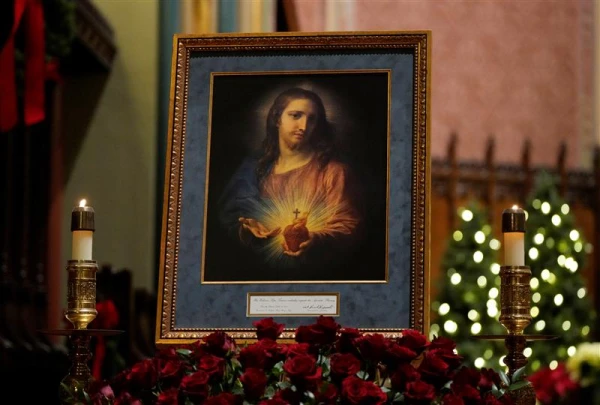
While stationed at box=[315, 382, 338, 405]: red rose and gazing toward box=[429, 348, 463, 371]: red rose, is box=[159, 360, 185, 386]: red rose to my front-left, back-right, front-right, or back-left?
back-left

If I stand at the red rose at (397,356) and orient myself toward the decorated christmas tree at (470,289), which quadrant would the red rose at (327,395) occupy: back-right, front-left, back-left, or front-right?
back-left

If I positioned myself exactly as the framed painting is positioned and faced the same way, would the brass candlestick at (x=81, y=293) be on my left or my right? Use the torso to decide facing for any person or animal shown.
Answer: on my right

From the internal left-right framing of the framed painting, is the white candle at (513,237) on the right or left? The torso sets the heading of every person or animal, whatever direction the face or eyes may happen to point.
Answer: on its left

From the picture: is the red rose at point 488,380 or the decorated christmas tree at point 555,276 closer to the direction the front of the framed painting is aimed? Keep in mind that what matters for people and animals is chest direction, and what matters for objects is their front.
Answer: the red rose

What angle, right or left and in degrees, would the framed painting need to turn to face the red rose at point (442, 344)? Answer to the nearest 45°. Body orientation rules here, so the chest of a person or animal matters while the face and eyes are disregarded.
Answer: approximately 45° to its left

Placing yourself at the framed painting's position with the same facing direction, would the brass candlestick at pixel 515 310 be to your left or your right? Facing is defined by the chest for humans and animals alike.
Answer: on your left

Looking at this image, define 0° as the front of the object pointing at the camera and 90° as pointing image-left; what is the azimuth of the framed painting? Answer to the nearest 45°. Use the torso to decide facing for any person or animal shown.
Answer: approximately 0°

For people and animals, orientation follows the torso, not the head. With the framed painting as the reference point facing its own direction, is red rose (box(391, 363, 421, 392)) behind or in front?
in front

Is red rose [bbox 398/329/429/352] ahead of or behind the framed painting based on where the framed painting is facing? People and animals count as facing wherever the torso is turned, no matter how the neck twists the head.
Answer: ahead
